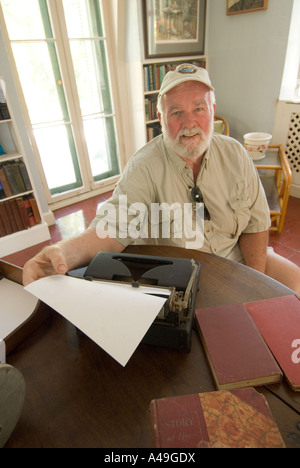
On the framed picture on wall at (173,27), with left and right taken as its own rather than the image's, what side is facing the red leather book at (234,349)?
front

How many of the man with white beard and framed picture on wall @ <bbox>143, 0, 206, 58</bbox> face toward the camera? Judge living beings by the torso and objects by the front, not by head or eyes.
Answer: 2

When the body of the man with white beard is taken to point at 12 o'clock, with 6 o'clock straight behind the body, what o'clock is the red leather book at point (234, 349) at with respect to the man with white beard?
The red leather book is roughly at 12 o'clock from the man with white beard.

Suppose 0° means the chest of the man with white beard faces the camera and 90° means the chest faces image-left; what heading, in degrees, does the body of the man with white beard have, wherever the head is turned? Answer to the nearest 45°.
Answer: approximately 0°

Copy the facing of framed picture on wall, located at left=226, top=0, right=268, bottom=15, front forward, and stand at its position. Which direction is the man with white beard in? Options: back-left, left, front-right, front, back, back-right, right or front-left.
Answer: front-left

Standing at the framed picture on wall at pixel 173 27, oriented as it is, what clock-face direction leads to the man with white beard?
The man with white beard is roughly at 12 o'clock from the framed picture on wall.

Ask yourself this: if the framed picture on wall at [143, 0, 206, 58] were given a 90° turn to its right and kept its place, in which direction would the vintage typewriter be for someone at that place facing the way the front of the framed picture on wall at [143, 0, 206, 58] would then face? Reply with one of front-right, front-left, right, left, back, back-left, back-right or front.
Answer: left

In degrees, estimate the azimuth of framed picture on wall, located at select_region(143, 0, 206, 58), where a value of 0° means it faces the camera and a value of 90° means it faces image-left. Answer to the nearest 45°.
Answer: approximately 0°

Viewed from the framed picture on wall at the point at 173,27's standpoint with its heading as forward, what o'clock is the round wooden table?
The round wooden table is roughly at 12 o'clock from the framed picture on wall.

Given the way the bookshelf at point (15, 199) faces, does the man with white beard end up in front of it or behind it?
in front

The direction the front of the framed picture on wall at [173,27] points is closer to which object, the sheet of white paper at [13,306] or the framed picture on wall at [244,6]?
the sheet of white paper

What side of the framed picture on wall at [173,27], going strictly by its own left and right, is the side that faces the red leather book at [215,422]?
front

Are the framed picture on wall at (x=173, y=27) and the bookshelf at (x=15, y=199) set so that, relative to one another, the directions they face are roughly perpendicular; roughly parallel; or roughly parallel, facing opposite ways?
roughly perpendicular

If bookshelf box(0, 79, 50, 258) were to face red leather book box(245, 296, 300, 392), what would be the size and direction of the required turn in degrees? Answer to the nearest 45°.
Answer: approximately 45° to its right

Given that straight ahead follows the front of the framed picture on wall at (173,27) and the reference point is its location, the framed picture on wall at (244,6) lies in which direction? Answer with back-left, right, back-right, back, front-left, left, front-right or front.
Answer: left

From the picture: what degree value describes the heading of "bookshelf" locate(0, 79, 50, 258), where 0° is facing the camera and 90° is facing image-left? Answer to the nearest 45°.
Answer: approximately 315°
